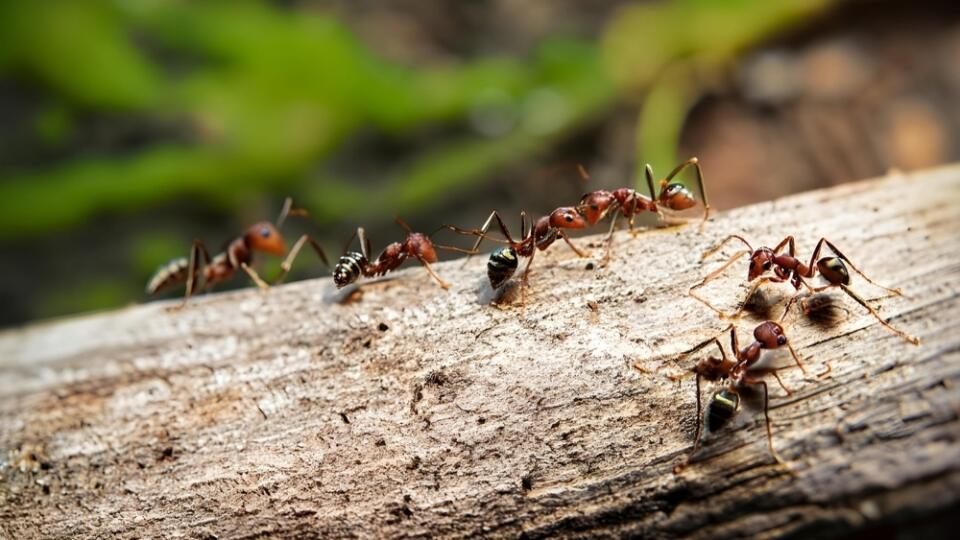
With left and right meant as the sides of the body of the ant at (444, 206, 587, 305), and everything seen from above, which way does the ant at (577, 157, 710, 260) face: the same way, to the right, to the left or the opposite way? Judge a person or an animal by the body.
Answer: the opposite way

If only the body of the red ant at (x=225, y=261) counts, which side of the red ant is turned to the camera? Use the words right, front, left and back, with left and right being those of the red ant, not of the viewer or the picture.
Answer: right

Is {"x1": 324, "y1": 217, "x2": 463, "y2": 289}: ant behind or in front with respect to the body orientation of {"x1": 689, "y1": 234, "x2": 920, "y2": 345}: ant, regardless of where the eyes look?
in front

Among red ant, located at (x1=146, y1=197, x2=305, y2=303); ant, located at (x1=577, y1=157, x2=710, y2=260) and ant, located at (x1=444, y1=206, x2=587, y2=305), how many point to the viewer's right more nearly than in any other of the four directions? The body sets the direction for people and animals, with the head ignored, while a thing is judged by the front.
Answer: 2

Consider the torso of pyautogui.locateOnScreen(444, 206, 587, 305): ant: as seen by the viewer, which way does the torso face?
to the viewer's right

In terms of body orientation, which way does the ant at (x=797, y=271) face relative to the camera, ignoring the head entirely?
to the viewer's left

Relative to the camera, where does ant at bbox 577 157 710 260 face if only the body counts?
to the viewer's left

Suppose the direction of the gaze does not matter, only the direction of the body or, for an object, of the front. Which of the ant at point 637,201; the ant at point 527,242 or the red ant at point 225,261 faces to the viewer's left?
the ant at point 637,201
